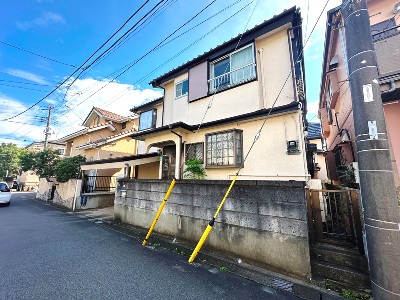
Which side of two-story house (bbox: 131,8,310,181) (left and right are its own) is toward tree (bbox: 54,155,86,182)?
right

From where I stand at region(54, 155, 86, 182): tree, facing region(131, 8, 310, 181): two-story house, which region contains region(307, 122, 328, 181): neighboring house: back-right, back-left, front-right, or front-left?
front-left

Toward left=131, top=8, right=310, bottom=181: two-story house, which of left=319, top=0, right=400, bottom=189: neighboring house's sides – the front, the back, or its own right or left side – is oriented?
right

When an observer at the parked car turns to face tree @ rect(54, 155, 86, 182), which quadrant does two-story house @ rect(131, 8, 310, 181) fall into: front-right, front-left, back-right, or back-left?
front-right

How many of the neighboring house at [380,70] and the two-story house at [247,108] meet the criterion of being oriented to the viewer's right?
0

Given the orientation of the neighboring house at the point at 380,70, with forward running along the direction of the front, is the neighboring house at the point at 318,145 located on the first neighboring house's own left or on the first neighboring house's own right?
on the first neighboring house's own right

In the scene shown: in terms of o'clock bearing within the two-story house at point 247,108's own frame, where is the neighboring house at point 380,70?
The neighboring house is roughly at 8 o'clock from the two-story house.

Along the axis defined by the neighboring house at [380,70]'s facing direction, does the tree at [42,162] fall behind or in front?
in front

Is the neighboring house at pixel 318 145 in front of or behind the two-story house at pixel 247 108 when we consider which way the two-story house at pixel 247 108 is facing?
behind

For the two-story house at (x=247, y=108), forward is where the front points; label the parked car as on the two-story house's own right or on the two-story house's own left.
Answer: on the two-story house's own right

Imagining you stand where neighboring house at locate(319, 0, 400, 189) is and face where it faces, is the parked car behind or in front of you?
in front

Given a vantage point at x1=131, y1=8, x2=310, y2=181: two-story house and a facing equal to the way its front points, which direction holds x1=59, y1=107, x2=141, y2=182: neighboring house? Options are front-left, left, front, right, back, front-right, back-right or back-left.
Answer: right

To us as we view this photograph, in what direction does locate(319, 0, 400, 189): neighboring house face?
facing the viewer and to the left of the viewer

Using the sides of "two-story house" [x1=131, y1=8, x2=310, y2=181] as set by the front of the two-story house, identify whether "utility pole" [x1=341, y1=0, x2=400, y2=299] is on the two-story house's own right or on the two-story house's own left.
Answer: on the two-story house's own left
